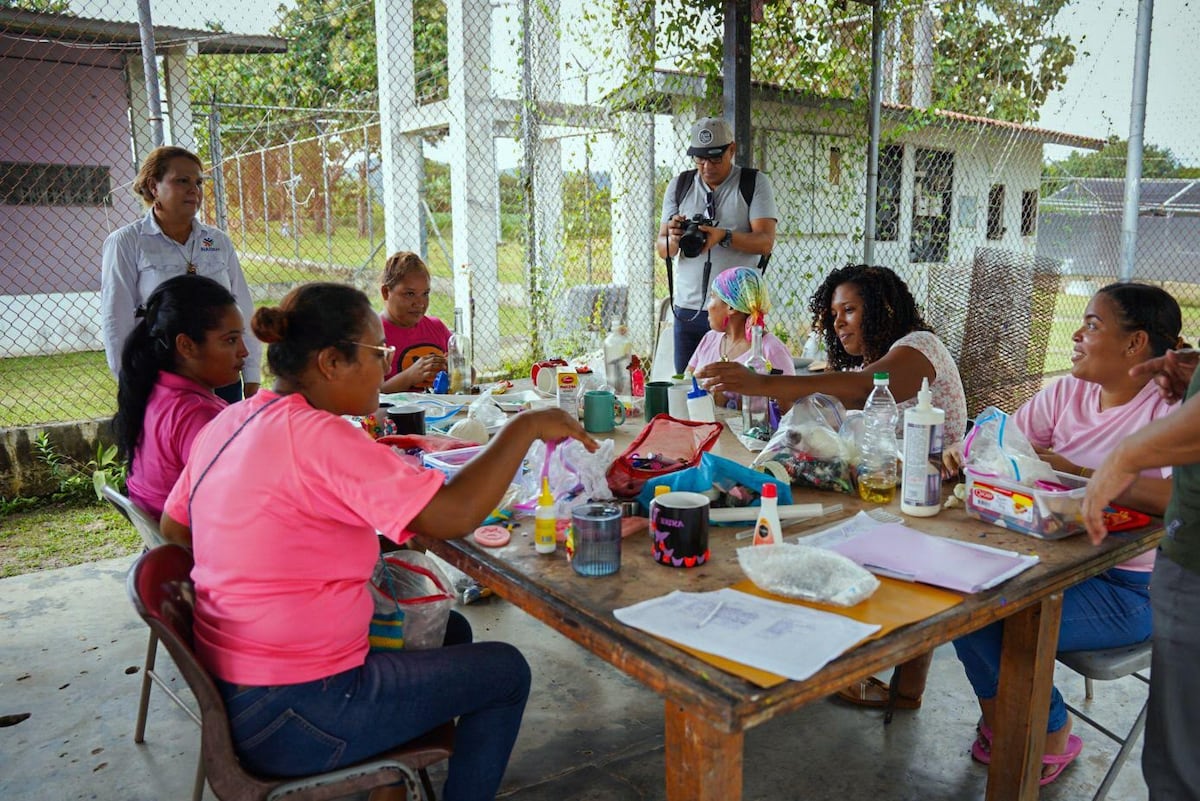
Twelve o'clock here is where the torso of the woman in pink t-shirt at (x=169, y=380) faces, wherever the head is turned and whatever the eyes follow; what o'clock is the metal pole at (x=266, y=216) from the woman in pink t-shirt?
The metal pole is roughly at 9 o'clock from the woman in pink t-shirt.

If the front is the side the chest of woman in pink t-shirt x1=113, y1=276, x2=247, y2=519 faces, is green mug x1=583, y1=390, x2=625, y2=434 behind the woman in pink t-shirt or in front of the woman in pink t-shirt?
in front

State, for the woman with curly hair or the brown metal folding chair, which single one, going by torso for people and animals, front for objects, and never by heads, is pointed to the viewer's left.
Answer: the woman with curly hair

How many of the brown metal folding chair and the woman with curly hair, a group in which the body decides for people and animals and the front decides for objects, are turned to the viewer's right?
1

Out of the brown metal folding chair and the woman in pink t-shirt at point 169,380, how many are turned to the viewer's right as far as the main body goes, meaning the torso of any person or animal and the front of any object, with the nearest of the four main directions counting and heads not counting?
2

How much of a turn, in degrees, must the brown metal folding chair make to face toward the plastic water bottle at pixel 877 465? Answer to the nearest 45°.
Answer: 0° — it already faces it

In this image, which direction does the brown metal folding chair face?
to the viewer's right

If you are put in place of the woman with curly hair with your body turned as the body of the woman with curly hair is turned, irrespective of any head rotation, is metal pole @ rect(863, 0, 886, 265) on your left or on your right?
on your right

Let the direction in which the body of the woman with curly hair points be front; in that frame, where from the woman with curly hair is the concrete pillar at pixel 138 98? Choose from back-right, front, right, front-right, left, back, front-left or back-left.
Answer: front-right

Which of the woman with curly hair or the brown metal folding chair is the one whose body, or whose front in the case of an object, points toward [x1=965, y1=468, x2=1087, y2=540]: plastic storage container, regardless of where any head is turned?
the brown metal folding chair

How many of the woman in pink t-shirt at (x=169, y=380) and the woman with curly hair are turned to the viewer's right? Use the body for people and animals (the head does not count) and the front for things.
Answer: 1

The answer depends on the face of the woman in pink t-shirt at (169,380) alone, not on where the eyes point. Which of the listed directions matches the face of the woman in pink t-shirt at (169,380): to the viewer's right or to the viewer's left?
to the viewer's right

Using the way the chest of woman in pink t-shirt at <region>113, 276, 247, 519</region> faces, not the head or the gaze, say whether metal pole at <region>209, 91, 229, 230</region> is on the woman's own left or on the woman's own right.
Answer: on the woman's own left

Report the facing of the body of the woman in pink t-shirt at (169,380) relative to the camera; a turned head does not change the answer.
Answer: to the viewer's right
